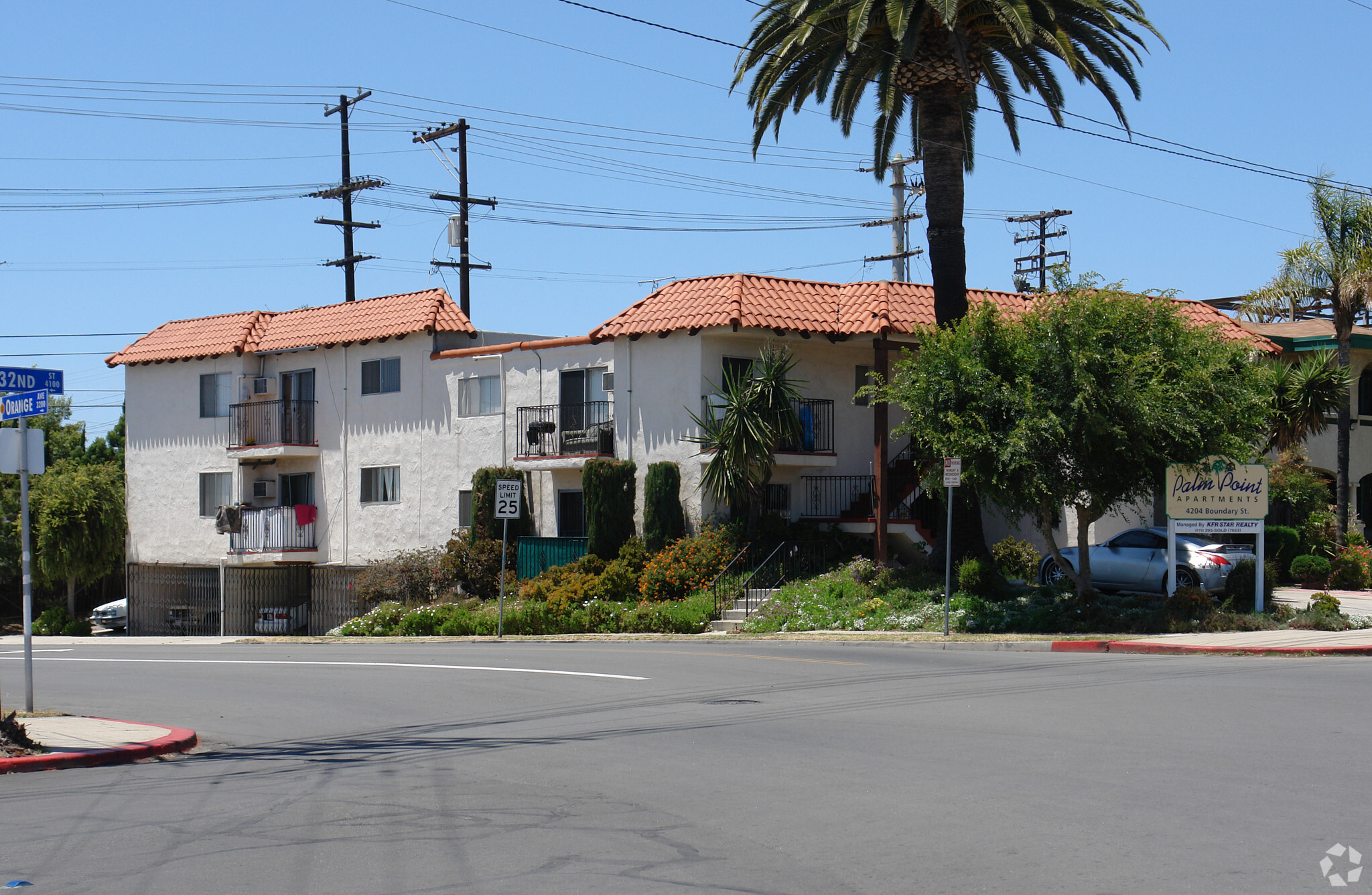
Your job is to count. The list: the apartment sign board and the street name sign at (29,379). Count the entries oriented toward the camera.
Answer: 2

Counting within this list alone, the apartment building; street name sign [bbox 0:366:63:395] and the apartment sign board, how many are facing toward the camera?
3

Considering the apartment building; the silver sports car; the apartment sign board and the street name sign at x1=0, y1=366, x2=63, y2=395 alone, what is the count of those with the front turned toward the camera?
3

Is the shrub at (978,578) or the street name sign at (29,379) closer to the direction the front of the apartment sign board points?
the street name sign

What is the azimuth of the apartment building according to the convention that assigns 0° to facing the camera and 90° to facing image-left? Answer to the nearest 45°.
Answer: approximately 0°

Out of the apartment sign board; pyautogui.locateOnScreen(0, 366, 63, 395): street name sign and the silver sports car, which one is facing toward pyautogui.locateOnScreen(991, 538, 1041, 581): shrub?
the silver sports car

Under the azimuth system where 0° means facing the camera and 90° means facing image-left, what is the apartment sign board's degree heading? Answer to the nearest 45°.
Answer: approximately 0°

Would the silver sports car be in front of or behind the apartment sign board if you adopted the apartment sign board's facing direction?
behind

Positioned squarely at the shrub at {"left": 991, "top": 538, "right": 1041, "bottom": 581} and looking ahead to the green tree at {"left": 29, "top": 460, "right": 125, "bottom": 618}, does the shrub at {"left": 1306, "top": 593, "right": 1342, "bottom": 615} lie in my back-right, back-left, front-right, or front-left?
back-left
